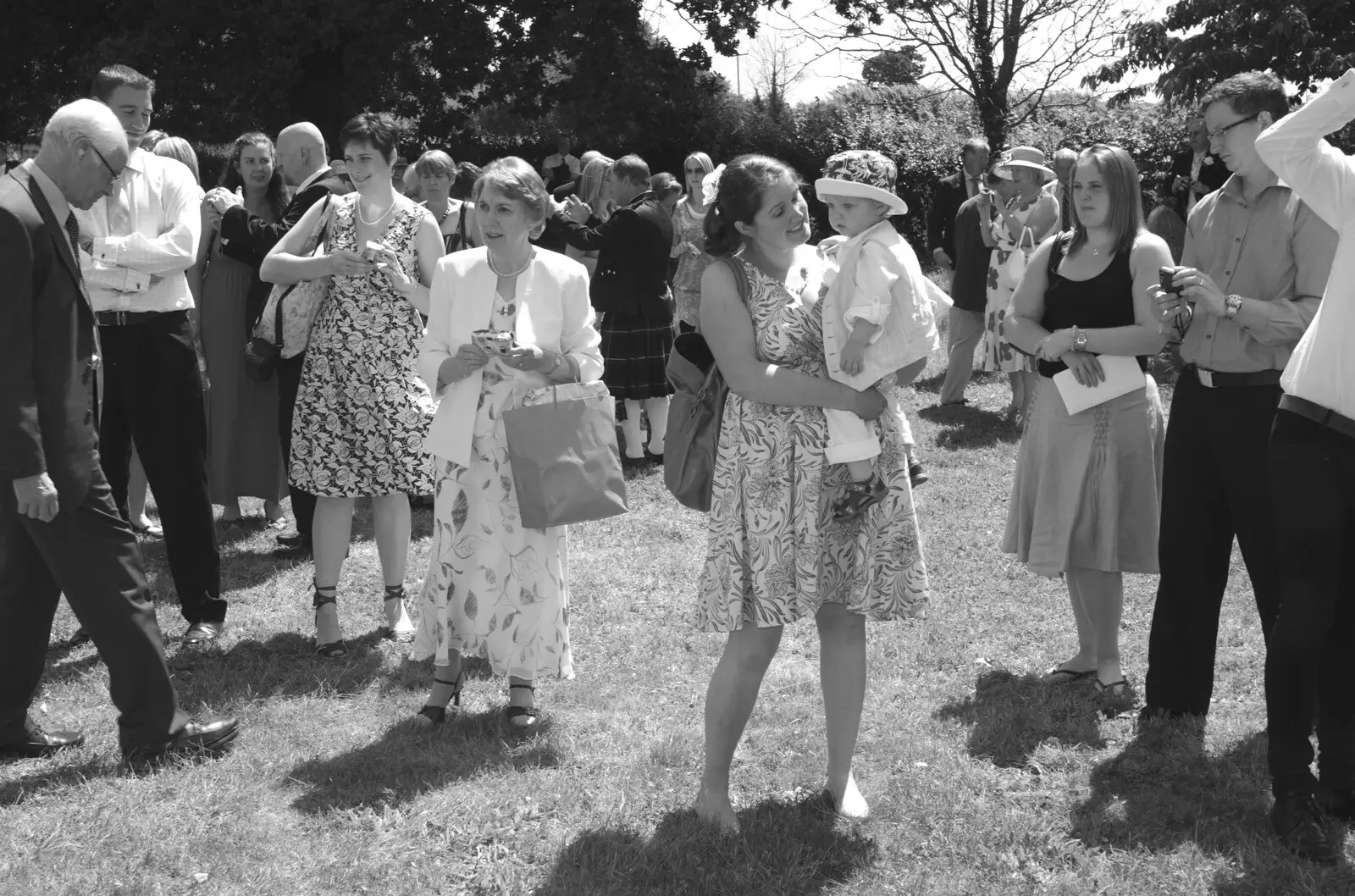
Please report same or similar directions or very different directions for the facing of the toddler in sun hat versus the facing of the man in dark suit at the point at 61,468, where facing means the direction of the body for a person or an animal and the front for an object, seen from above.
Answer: very different directions

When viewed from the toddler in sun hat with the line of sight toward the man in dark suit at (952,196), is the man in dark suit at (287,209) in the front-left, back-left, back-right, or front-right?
front-left

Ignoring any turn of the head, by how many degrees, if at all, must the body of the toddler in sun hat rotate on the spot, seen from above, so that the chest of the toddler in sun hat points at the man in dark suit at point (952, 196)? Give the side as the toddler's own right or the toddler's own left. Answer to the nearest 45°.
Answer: approximately 135° to the toddler's own right

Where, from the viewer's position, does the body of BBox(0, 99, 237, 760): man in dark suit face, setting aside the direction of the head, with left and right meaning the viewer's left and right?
facing to the right of the viewer

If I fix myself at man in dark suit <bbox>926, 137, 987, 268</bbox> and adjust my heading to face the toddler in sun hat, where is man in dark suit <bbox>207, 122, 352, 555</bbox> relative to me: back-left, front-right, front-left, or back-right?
front-right

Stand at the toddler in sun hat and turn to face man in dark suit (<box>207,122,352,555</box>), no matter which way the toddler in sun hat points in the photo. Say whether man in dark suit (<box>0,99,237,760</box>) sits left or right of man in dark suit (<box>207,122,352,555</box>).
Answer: left

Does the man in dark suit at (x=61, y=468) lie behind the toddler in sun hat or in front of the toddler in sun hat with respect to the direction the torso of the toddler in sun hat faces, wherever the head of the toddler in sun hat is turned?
in front

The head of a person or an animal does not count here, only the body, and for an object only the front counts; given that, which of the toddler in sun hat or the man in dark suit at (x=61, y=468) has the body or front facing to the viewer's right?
the man in dark suit

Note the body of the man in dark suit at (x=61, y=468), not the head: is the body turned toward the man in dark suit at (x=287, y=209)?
no

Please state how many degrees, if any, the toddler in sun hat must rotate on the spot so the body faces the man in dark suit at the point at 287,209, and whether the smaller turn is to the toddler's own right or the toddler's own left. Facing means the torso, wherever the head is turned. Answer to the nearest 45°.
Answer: approximately 90° to the toddler's own right

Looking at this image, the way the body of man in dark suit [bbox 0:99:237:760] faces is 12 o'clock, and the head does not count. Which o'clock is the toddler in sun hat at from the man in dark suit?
The toddler in sun hat is roughly at 1 o'clock from the man in dark suit.

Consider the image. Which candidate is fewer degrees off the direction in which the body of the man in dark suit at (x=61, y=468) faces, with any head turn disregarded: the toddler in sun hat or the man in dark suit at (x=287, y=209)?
the toddler in sun hat

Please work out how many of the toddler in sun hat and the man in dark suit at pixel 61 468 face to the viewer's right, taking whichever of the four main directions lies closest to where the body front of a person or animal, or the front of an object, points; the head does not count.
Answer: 1

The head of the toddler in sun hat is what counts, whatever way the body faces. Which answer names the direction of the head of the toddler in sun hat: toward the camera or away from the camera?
toward the camera

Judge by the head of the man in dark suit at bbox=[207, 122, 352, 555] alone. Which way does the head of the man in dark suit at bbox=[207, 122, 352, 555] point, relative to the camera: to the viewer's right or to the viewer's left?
to the viewer's left
